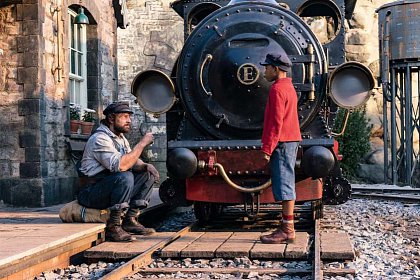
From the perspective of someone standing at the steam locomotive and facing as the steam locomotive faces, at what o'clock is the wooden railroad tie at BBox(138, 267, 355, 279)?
The wooden railroad tie is roughly at 12 o'clock from the steam locomotive.

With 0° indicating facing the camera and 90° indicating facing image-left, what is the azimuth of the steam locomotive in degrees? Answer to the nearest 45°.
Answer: approximately 0°

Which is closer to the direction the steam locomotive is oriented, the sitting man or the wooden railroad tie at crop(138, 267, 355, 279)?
the wooden railroad tie

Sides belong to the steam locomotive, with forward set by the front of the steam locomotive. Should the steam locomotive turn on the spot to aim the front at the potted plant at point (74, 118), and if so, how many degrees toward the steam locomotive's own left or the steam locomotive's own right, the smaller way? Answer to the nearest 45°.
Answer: approximately 135° to the steam locomotive's own right

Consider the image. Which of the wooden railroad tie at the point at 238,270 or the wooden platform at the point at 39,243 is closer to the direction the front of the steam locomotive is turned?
the wooden railroad tie

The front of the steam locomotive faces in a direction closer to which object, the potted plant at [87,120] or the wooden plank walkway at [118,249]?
the wooden plank walkway

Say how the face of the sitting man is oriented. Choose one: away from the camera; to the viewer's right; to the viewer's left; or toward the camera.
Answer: to the viewer's right

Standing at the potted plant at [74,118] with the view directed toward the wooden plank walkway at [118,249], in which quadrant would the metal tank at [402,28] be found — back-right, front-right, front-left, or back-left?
back-left
